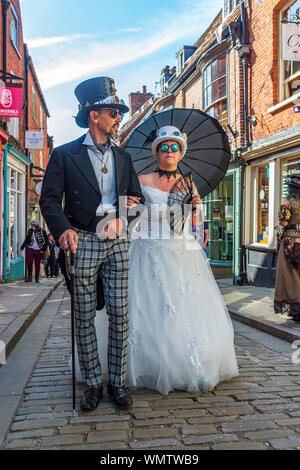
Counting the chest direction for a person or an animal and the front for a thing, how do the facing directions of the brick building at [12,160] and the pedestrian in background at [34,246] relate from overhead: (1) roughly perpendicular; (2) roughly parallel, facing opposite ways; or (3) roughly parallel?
roughly perpendicular

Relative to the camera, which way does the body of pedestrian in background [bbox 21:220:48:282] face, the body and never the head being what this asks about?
toward the camera

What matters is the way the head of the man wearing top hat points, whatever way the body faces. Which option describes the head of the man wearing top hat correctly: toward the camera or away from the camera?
toward the camera

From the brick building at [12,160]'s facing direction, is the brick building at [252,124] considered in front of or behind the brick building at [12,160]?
in front

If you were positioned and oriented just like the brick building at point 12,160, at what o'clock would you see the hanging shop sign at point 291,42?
The hanging shop sign is roughly at 2 o'clock from the brick building.

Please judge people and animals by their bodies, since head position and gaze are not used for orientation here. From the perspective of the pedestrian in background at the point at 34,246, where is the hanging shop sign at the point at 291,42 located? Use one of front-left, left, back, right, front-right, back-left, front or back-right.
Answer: front-left

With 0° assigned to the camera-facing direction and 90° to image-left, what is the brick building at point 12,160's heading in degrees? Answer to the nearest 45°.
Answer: approximately 270°

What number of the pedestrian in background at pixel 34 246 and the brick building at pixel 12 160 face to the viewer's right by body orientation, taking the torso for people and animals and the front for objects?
1

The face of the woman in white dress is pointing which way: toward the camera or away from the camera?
toward the camera

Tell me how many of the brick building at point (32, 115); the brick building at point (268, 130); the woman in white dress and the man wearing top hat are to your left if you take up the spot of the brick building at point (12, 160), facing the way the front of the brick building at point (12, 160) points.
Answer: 1

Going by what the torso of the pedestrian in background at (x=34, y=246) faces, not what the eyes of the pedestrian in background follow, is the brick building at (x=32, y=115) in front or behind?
behind
